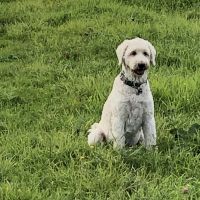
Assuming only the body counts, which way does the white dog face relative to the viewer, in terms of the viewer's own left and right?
facing the viewer and to the right of the viewer
